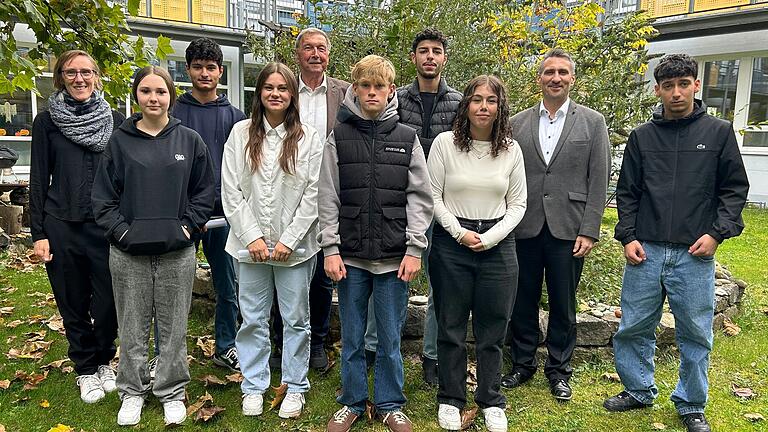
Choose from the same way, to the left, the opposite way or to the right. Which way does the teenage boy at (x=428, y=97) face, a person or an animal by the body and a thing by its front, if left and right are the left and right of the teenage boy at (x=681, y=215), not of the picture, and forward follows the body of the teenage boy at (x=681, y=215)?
the same way

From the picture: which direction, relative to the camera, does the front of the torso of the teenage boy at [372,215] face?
toward the camera

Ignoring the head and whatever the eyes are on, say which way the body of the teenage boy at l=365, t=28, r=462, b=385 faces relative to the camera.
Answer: toward the camera

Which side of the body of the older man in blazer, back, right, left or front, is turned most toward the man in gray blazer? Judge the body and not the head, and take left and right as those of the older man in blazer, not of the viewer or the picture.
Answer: left

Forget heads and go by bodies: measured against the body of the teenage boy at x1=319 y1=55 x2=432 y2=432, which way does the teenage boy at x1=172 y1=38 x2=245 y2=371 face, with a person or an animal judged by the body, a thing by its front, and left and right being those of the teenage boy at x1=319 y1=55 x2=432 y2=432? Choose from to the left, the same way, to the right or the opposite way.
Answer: the same way

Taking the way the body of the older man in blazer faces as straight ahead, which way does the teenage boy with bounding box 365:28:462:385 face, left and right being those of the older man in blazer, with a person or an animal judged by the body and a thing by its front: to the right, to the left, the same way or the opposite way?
the same way

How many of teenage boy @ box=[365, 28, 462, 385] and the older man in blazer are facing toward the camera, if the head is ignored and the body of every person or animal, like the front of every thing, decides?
2

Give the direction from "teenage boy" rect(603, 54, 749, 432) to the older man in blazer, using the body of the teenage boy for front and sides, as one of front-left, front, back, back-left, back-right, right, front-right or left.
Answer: right

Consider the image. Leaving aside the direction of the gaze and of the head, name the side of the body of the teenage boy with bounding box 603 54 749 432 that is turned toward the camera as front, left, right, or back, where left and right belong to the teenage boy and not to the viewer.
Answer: front

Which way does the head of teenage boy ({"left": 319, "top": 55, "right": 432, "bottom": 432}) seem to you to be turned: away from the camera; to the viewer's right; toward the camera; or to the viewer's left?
toward the camera

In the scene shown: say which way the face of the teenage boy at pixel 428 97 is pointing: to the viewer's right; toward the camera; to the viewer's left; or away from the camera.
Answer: toward the camera

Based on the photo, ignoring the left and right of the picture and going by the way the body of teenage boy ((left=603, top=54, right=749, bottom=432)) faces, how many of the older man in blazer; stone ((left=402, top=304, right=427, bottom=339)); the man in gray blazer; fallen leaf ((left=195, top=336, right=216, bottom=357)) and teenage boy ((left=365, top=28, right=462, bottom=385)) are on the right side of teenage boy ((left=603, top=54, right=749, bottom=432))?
5

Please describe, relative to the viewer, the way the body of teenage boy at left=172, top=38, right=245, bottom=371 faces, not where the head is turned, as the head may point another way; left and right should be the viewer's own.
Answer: facing the viewer

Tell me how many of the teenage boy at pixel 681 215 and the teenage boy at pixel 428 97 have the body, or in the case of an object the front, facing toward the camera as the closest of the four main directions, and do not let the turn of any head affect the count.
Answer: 2

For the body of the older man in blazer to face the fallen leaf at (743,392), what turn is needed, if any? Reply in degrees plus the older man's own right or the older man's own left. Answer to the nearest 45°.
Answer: approximately 90° to the older man's own left
